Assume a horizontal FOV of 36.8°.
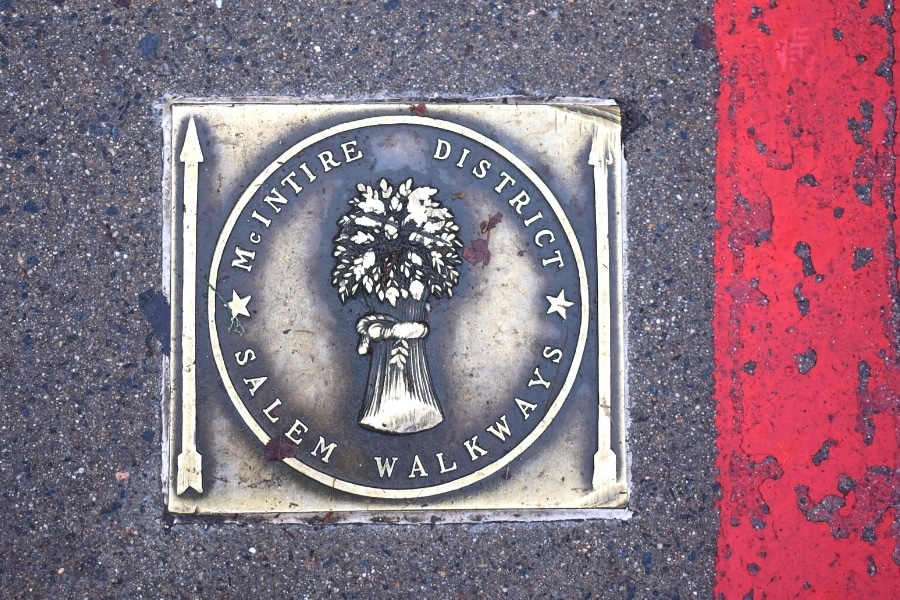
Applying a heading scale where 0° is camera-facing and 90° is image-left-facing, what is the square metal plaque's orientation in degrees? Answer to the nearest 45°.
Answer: approximately 0°
